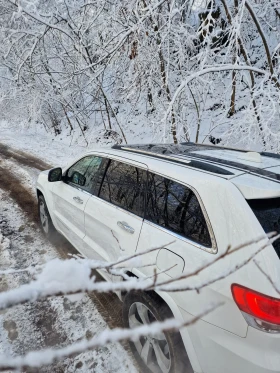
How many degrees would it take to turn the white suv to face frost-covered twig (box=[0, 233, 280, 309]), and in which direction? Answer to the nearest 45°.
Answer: approximately 90° to its left

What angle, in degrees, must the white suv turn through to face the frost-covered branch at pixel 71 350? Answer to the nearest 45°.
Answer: approximately 135° to its left

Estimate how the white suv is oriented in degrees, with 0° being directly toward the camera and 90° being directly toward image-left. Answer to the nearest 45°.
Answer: approximately 135°
